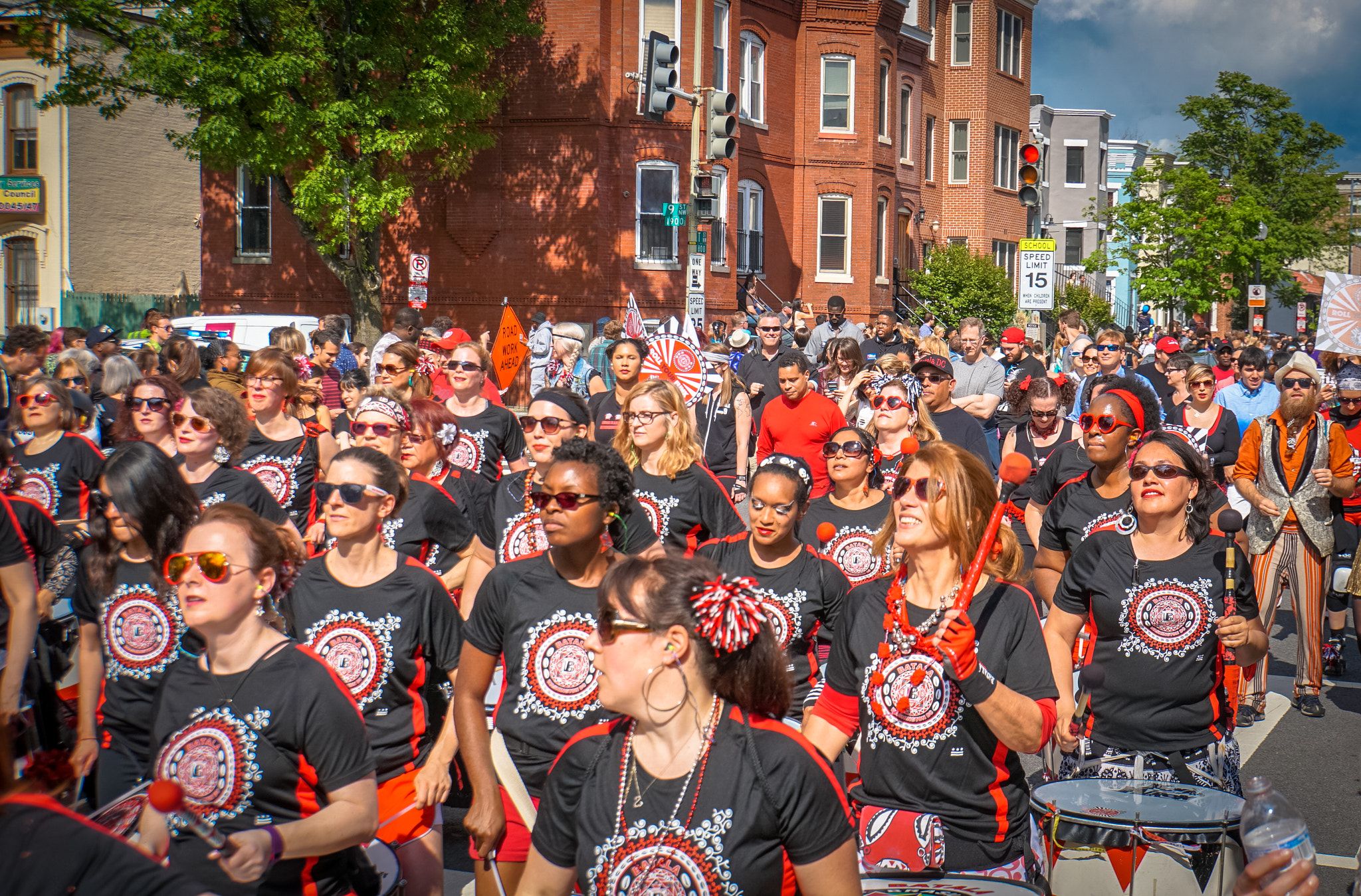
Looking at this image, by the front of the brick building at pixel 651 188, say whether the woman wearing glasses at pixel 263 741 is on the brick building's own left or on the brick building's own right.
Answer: on the brick building's own right

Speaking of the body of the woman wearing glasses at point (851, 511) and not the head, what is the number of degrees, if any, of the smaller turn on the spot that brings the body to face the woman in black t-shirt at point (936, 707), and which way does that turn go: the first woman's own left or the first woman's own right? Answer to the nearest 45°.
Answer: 0° — they already face them

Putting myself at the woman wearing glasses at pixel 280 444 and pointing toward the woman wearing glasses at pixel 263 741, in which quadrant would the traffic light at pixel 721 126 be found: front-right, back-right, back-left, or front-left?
back-left

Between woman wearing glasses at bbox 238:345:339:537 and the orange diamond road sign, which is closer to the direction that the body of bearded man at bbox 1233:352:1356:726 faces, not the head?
the woman wearing glasses

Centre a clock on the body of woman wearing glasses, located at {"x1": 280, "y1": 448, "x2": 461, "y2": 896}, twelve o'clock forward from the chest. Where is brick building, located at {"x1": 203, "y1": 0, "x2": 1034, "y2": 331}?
The brick building is roughly at 5 o'clock from the woman wearing glasses.

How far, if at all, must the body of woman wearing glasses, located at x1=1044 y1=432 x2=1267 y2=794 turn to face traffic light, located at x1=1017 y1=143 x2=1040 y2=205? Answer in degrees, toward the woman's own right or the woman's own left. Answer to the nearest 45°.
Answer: approximately 180°

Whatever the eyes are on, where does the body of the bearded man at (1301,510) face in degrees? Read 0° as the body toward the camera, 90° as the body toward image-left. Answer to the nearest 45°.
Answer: approximately 0°
